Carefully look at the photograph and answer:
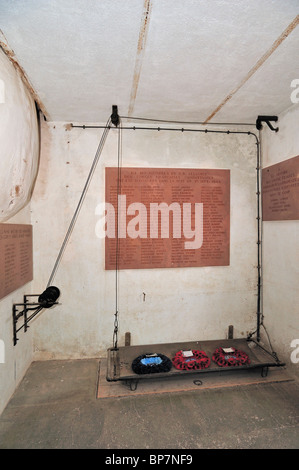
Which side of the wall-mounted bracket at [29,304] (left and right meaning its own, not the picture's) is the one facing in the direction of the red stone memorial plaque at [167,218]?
front

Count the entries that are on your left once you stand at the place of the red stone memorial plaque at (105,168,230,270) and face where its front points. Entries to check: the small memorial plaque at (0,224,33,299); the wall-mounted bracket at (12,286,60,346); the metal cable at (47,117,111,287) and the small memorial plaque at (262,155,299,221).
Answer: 1

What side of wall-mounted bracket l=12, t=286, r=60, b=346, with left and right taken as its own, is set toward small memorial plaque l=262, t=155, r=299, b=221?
front

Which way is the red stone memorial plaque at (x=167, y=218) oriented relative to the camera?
toward the camera

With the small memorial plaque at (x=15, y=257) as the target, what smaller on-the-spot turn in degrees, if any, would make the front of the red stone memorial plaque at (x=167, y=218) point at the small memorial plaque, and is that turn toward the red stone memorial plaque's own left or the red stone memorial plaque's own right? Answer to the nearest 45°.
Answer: approximately 45° to the red stone memorial plaque's own right

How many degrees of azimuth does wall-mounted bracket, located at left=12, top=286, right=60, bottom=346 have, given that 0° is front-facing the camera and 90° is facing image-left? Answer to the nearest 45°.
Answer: approximately 270°

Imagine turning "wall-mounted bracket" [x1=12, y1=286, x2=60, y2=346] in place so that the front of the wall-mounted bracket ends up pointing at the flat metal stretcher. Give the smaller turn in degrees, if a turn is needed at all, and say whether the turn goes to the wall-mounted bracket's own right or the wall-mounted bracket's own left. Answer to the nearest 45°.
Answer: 0° — it already faces it

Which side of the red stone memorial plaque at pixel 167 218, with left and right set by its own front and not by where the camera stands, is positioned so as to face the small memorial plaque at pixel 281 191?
left

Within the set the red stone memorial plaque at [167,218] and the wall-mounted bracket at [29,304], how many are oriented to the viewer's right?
1

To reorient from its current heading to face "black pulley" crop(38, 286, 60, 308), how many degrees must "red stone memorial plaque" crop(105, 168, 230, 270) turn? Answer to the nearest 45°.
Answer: approximately 45° to its right

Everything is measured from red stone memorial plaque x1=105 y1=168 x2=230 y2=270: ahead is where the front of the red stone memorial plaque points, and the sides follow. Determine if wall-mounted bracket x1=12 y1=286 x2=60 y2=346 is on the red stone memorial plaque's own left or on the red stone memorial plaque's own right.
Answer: on the red stone memorial plaque's own right
